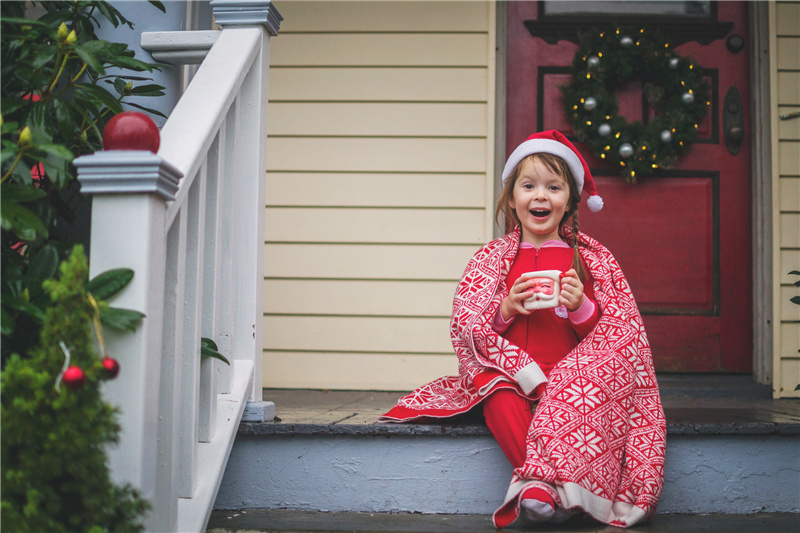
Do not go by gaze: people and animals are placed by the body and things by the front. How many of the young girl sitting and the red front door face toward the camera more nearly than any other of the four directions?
2

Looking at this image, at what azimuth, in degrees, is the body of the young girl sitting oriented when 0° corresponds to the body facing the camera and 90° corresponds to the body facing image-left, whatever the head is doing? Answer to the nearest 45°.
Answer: approximately 0°

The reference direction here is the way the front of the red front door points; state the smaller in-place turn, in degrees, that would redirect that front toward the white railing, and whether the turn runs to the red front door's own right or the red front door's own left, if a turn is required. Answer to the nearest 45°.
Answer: approximately 45° to the red front door's own right

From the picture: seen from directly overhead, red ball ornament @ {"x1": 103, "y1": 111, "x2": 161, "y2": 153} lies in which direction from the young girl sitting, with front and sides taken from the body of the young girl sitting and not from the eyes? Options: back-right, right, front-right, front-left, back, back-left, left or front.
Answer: front-right

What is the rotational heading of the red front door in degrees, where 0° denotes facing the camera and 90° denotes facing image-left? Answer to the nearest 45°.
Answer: approximately 0°
